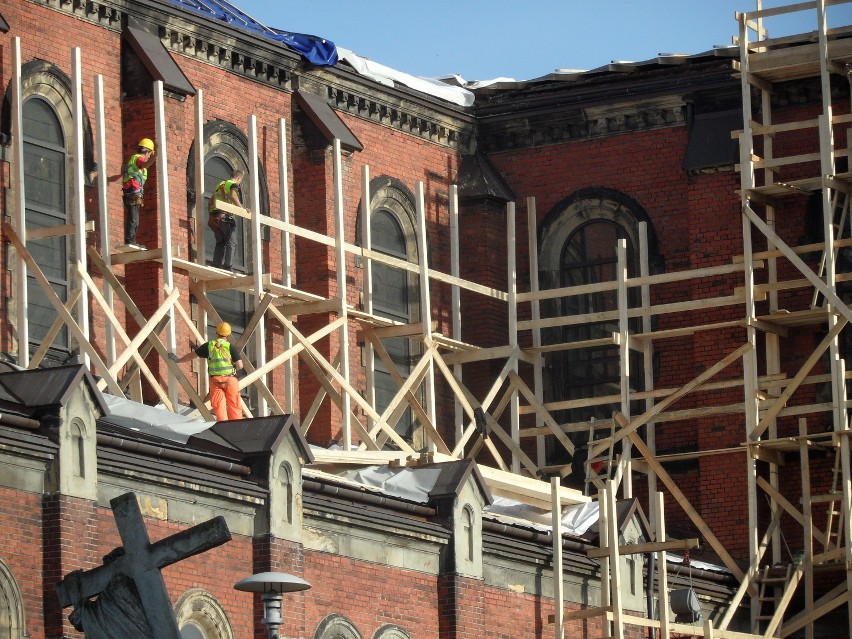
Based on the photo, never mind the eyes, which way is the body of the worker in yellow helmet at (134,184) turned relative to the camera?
to the viewer's right

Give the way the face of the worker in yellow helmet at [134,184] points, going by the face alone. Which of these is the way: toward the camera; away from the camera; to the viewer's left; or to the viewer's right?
to the viewer's right

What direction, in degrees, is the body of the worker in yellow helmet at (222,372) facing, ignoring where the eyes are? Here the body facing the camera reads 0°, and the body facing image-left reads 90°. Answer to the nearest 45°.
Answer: approximately 180°

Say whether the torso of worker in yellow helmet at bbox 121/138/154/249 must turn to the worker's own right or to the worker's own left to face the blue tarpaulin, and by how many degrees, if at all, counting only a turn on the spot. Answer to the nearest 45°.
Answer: approximately 45° to the worker's own left

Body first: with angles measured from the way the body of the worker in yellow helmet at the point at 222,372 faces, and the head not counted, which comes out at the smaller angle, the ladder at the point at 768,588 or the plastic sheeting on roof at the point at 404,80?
the plastic sheeting on roof

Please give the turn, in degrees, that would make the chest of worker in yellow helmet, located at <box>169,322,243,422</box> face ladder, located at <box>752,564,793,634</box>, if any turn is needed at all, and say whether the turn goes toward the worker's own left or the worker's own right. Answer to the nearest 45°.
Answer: approximately 45° to the worker's own right

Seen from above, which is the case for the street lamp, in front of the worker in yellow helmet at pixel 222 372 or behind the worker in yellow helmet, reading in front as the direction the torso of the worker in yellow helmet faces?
behind
